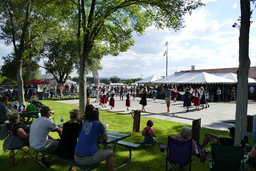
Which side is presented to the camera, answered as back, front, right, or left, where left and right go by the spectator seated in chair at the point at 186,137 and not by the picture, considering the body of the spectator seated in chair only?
back

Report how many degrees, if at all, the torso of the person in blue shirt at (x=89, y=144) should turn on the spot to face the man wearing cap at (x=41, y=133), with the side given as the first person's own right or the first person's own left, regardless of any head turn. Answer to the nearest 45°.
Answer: approximately 90° to the first person's own left

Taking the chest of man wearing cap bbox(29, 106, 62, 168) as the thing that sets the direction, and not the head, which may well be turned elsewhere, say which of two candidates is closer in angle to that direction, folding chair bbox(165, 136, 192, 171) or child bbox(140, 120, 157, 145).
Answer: the child

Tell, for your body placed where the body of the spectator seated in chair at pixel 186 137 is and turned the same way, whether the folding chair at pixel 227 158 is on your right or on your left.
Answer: on your right

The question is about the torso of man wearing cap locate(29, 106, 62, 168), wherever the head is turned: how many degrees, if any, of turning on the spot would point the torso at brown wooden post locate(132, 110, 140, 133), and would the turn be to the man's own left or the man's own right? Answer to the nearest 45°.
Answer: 0° — they already face it

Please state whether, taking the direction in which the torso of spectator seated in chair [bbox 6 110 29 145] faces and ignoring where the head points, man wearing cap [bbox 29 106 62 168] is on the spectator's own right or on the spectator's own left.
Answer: on the spectator's own right

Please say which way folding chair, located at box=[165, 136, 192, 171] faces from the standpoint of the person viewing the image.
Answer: facing away from the viewer

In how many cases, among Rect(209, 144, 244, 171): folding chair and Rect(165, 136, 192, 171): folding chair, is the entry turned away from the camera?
2

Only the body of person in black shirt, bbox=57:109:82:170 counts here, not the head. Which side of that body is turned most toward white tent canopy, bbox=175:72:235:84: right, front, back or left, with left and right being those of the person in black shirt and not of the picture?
front

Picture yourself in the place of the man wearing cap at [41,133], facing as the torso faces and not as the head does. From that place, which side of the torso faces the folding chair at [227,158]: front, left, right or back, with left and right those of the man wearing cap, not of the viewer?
right
